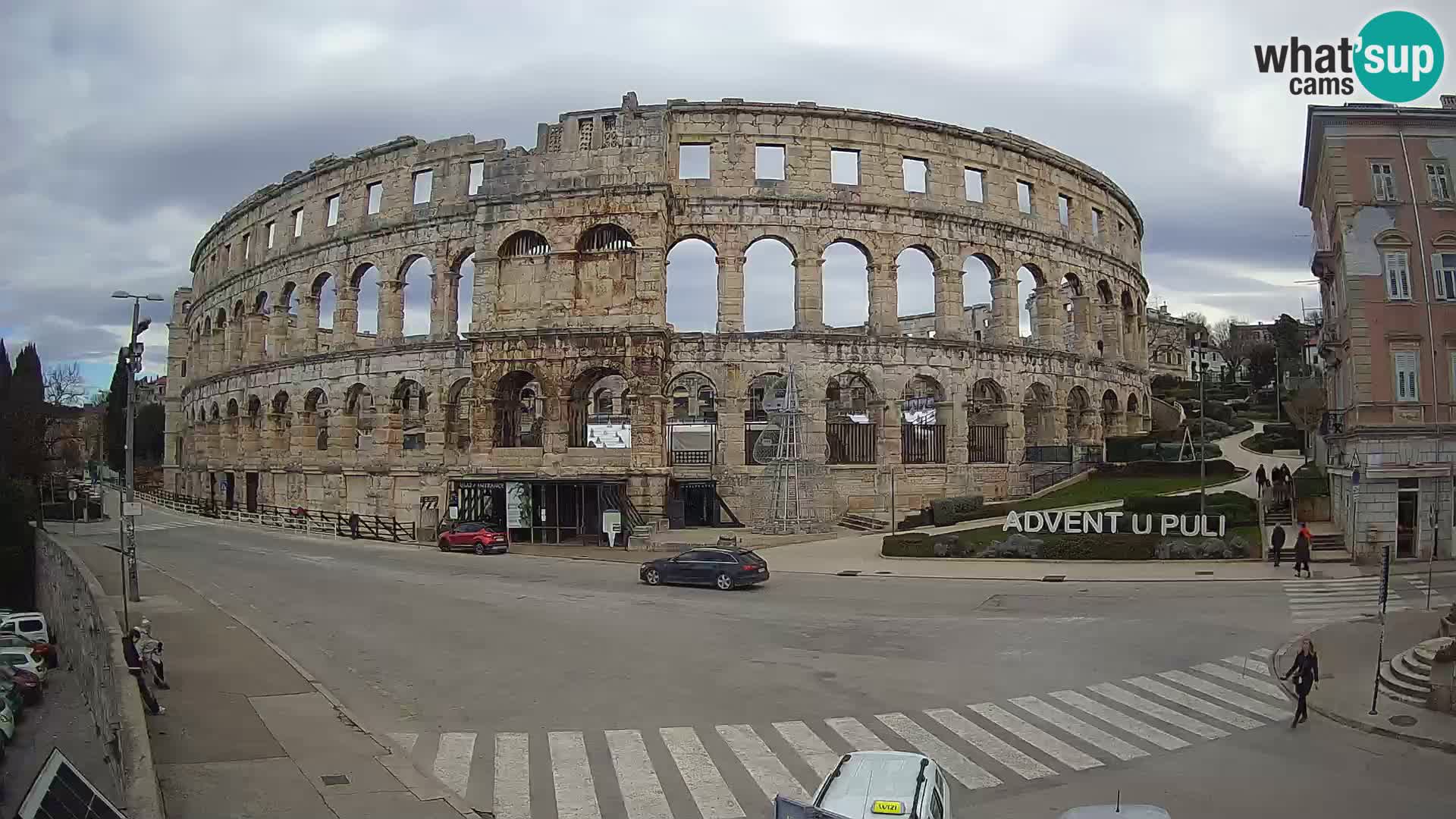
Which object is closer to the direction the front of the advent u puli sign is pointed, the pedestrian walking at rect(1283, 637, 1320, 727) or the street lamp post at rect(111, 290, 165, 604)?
the pedestrian walking

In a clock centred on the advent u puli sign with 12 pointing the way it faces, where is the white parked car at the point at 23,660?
The white parked car is roughly at 2 o'clock from the advent u puli sign.

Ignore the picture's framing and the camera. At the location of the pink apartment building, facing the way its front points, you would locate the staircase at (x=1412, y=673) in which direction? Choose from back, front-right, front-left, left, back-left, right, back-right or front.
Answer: front

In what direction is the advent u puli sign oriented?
toward the camera

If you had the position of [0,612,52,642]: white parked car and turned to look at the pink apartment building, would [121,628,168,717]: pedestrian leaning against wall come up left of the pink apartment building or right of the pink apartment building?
right

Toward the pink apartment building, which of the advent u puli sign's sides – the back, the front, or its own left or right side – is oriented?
left

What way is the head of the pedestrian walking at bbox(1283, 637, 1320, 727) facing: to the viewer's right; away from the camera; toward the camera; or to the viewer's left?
toward the camera

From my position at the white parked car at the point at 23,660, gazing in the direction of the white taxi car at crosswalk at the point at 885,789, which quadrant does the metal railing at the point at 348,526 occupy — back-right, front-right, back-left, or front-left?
back-left

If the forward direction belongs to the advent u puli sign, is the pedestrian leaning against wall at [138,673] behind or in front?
in front

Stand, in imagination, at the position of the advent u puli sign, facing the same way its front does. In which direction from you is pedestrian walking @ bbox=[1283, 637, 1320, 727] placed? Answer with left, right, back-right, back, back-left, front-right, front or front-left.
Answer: front

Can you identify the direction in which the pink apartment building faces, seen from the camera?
facing the viewer

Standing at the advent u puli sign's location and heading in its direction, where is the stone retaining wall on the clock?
The stone retaining wall is roughly at 1 o'clock from the advent u puli sign.
